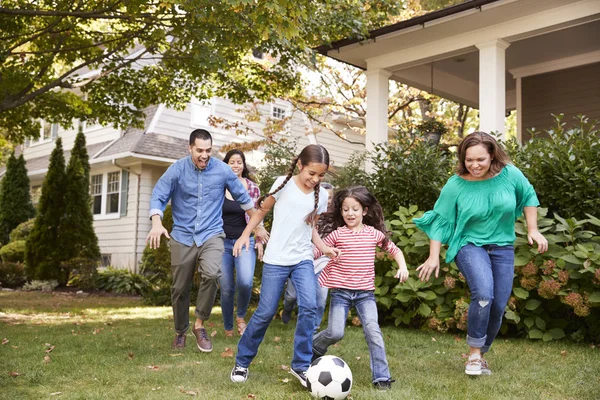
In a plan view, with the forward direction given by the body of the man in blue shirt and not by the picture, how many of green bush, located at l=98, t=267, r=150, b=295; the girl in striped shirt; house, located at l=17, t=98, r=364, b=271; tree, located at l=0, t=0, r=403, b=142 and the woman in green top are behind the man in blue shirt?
3

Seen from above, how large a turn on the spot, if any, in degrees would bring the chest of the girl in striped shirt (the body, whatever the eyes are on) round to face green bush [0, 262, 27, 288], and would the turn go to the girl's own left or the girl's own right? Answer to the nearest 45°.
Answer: approximately 135° to the girl's own right

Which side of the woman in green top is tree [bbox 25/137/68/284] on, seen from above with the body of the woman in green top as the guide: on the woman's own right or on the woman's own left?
on the woman's own right

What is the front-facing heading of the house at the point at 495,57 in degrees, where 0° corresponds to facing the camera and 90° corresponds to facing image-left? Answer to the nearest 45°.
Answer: approximately 45°

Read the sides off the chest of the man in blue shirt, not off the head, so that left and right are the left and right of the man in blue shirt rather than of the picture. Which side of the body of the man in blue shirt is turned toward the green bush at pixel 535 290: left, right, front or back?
left

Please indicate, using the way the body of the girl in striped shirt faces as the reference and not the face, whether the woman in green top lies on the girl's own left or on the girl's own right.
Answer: on the girl's own left

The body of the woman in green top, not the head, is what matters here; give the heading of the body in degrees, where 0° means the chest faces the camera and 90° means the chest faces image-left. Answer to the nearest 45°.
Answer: approximately 0°

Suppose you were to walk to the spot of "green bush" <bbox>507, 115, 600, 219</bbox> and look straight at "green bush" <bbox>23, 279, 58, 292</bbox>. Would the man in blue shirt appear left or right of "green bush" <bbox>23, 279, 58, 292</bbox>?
left

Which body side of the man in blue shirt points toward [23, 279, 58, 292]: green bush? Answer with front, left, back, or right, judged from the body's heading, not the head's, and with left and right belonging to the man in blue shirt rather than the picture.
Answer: back

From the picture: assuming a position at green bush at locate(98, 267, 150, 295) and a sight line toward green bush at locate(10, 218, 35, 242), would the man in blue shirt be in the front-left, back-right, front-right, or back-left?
back-left
